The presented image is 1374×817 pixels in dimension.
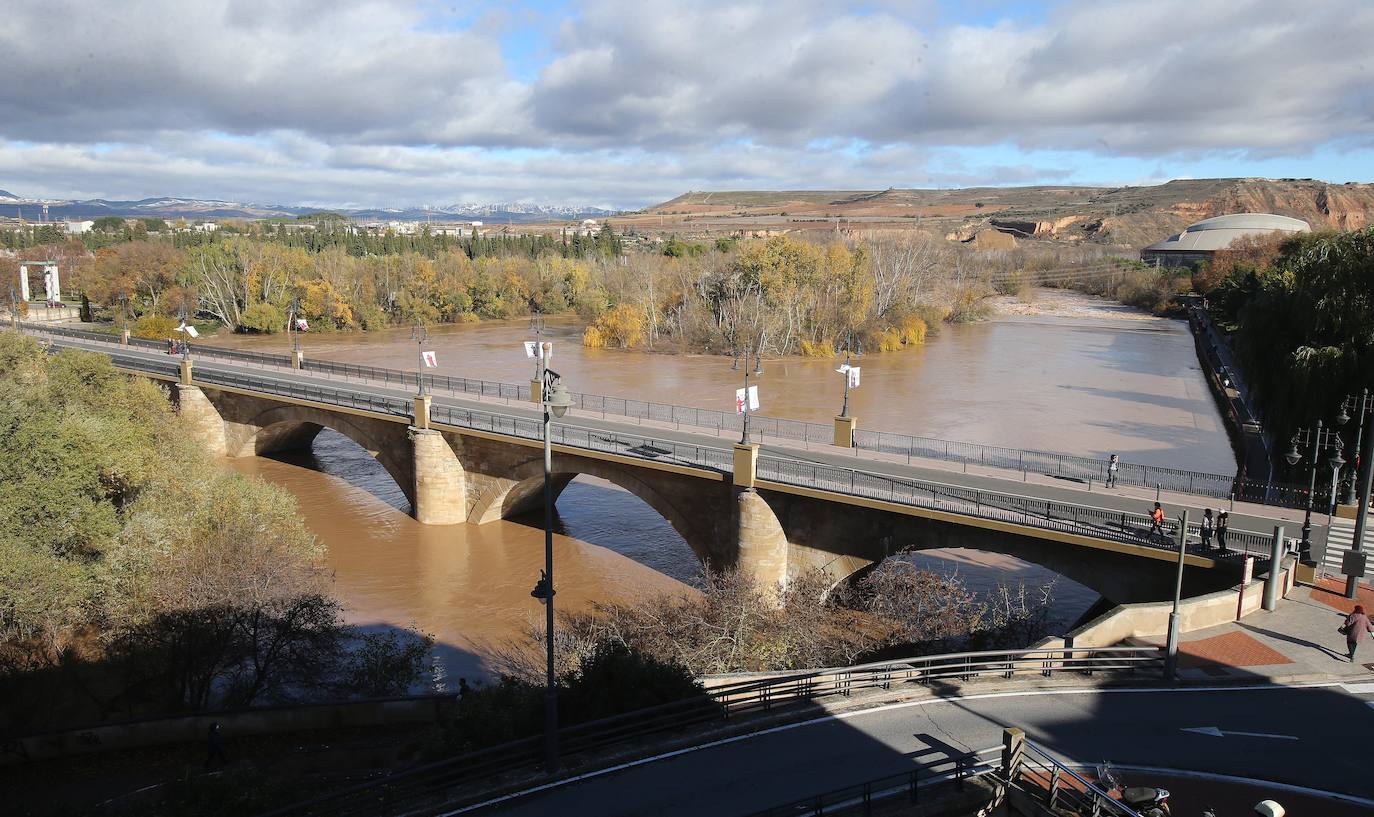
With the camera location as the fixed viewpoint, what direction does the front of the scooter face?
facing away from the viewer and to the left of the viewer

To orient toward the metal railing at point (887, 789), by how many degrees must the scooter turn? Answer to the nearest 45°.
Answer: approximately 45° to its left

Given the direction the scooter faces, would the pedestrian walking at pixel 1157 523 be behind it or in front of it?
in front

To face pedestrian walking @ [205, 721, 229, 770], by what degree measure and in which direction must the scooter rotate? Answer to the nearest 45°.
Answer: approximately 45° to its left
